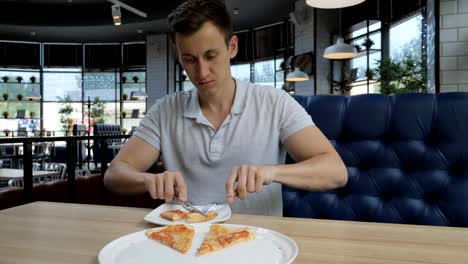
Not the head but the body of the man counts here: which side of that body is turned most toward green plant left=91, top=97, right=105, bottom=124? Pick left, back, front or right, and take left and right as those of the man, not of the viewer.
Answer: back

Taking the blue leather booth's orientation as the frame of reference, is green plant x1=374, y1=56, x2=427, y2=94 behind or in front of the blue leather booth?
behind

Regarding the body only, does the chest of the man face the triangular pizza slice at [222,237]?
yes

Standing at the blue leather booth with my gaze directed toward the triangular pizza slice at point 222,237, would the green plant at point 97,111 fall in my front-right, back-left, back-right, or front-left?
back-right

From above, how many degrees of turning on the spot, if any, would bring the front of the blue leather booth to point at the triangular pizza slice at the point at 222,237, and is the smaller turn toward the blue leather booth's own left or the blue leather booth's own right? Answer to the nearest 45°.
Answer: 0° — it already faces it

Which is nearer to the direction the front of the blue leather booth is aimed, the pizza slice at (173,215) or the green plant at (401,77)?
the pizza slice

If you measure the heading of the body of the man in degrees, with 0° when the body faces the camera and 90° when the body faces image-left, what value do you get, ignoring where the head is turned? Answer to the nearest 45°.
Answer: approximately 0°

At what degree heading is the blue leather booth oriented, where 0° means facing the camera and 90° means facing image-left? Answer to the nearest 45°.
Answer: approximately 0°

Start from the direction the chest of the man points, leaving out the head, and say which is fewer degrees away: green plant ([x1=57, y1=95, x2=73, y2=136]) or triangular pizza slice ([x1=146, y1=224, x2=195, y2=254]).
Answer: the triangular pizza slice

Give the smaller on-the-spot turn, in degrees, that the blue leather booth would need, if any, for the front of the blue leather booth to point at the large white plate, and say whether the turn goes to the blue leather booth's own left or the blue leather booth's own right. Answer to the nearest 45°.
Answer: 0° — it already faces it
